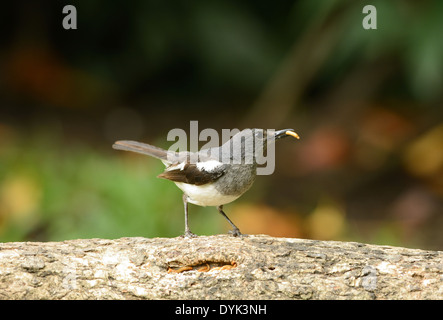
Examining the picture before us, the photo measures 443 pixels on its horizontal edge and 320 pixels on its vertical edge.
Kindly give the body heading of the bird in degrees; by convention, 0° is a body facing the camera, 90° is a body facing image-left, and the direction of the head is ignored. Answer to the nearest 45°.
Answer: approximately 270°
